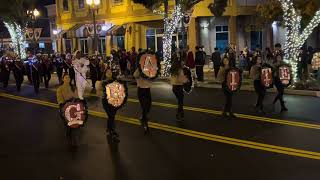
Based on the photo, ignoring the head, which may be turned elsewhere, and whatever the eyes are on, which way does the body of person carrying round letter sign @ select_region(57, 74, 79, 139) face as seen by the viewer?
toward the camera

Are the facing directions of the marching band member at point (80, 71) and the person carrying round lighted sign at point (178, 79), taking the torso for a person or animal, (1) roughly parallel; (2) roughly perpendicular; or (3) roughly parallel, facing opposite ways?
roughly parallel

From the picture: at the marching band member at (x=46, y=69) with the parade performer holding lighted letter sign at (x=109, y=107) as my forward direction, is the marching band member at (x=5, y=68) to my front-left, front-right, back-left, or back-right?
back-right

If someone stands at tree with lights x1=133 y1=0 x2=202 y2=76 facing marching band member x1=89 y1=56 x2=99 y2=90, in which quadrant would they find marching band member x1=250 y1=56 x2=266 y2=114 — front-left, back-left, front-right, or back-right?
front-left

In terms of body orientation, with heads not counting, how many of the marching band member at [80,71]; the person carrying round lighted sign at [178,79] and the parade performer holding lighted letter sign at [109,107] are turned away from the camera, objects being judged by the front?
0
